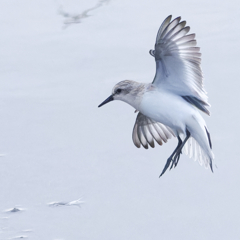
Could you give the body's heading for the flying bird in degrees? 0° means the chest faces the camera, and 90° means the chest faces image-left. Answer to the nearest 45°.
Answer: approximately 90°
